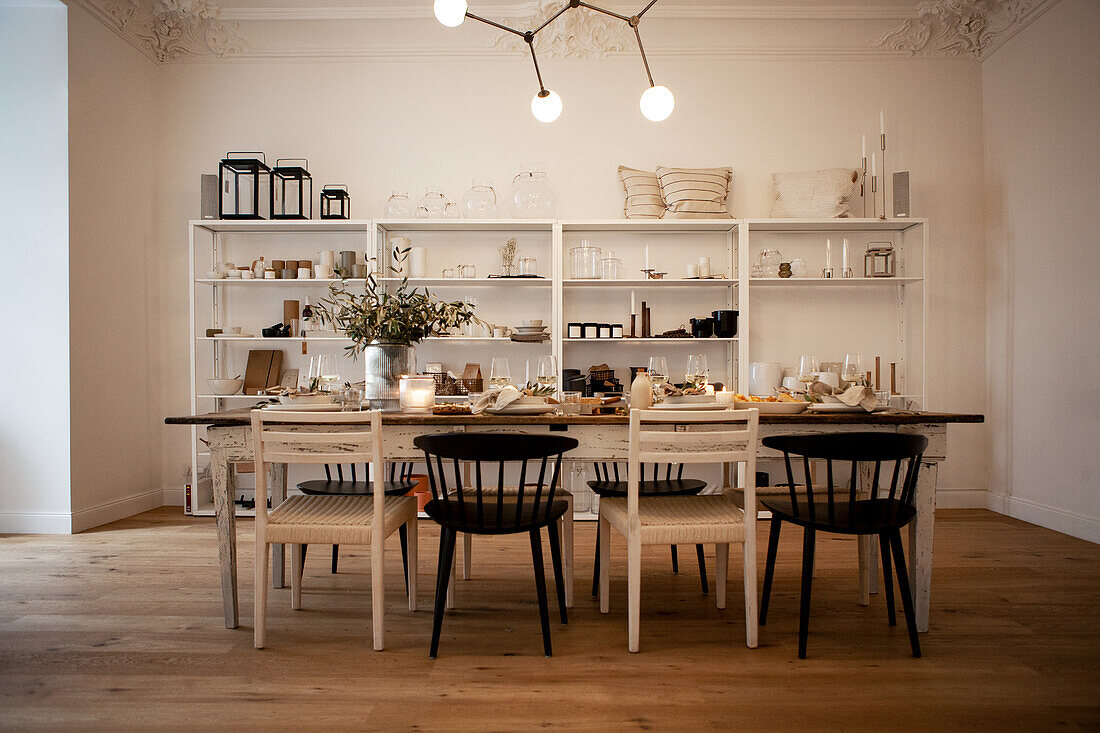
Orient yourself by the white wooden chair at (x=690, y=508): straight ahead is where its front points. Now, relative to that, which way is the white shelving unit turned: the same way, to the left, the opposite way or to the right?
the opposite way

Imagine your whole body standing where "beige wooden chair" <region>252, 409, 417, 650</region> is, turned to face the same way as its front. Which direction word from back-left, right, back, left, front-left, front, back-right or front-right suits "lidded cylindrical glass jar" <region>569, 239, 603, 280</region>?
front-right

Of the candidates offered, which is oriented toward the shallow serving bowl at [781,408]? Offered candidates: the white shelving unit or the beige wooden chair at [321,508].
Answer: the white shelving unit

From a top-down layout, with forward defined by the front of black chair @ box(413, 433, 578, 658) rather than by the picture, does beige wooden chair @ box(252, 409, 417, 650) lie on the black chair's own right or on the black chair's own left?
on the black chair's own left

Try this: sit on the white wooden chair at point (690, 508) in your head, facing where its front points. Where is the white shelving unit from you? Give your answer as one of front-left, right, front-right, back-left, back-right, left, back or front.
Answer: front

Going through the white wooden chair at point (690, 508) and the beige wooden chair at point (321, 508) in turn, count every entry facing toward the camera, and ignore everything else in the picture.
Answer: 0

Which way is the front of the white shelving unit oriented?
toward the camera

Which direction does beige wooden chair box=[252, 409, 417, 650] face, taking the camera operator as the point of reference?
facing away from the viewer

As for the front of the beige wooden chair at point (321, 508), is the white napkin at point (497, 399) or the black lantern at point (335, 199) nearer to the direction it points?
the black lantern

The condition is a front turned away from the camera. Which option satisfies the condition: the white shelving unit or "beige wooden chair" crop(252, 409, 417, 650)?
the beige wooden chair

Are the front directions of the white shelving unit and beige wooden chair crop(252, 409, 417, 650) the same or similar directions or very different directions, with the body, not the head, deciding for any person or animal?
very different directions

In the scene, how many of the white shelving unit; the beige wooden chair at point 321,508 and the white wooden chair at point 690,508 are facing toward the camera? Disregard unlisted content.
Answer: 1

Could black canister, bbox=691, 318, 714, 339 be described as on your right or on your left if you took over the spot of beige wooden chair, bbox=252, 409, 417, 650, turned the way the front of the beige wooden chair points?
on your right

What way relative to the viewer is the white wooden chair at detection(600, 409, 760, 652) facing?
away from the camera

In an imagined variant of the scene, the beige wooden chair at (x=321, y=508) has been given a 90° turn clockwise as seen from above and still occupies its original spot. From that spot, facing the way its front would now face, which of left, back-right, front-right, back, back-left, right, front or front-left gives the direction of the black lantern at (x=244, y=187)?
left

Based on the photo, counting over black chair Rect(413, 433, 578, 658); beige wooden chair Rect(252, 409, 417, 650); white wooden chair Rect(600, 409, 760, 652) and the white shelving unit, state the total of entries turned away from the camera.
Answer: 3

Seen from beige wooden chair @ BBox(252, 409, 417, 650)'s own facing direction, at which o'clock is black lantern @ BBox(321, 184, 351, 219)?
The black lantern is roughly at 12 o'clock from the beige wooden chair.

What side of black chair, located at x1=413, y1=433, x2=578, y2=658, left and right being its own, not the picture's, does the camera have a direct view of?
back

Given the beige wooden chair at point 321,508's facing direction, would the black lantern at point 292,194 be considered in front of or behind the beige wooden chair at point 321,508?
in front

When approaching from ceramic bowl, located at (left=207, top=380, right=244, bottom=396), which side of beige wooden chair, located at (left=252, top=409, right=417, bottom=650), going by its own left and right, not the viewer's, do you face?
front

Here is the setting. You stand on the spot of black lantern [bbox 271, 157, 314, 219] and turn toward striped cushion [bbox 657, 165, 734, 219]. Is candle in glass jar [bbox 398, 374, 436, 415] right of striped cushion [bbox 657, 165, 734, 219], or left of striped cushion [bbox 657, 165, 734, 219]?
right
